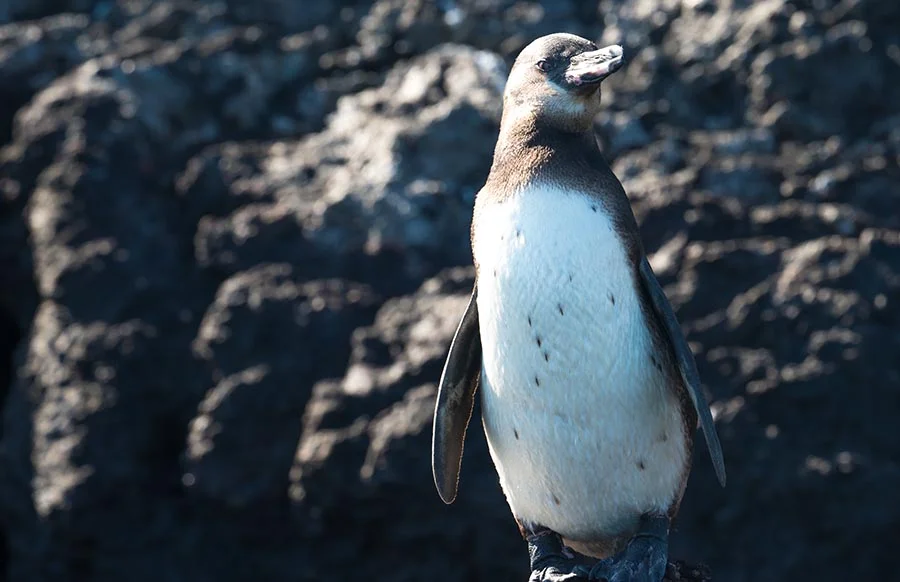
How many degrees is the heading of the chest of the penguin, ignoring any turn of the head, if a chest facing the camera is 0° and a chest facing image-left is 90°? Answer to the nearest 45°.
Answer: approximately 0°
